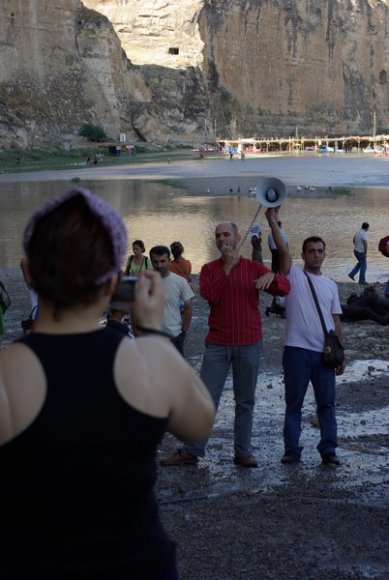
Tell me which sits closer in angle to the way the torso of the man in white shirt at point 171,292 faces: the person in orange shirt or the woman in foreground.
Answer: the woman in foreground

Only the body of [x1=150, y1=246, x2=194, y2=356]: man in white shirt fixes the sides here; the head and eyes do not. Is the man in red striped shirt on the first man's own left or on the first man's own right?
on the first man's own left

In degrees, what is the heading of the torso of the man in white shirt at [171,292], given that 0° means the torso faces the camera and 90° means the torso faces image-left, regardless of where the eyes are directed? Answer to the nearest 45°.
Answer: approximately 45°

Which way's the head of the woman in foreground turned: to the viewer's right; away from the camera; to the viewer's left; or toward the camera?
away from the camera

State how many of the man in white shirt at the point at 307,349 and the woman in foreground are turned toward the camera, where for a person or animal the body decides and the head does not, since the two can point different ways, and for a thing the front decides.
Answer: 1

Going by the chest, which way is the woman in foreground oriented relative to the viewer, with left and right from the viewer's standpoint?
facing away from the viewer

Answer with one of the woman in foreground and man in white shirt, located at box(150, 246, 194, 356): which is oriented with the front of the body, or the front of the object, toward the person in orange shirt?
the woman in foreground

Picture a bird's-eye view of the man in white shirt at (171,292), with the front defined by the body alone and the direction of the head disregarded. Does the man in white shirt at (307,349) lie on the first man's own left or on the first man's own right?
on the first man's own left

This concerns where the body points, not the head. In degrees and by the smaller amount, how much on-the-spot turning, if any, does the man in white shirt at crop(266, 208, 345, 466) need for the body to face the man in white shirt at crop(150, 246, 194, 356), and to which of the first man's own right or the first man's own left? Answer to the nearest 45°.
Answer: approximately 135° to the first man's own right

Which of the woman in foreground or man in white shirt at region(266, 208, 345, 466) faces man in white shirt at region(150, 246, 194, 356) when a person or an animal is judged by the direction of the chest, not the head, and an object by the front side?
the woman in foreground
